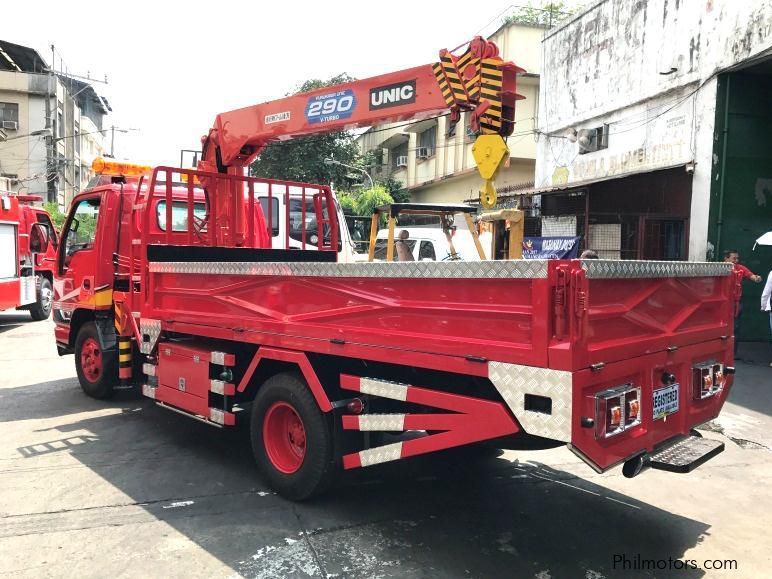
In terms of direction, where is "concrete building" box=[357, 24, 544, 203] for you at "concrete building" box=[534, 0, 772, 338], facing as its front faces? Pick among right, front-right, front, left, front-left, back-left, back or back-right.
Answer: right

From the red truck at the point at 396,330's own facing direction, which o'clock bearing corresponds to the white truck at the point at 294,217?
The white truck is roughly at 1 o'clock from the red truck.

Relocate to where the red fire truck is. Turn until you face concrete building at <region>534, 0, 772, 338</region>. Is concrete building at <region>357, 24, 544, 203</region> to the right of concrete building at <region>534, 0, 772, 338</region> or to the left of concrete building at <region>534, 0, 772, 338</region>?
left

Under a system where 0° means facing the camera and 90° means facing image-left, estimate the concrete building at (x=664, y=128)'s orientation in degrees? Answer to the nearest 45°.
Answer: approximately 45°

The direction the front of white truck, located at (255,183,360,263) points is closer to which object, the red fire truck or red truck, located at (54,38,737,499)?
the red truck

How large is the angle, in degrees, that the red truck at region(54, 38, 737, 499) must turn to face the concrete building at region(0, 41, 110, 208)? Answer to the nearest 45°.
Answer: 0° — it already faces it

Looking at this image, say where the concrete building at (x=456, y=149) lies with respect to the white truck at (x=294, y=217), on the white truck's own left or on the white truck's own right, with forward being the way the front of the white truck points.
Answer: on the white truck's own left

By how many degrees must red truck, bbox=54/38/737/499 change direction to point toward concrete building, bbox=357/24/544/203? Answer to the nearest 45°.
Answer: approximately 45° to its right

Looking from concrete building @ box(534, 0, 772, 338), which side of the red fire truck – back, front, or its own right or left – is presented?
right
